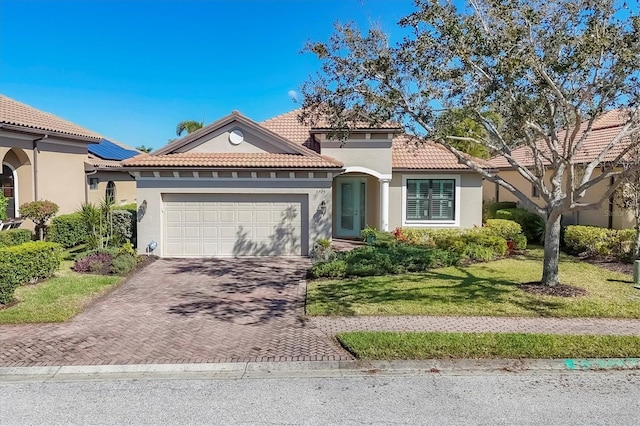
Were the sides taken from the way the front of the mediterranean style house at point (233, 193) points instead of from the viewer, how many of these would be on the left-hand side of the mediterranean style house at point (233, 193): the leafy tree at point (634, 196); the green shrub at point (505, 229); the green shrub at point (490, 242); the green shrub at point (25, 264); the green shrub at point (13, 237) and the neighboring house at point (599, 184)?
4

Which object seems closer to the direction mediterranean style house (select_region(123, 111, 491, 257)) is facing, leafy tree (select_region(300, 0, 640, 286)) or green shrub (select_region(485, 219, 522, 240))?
the leafy tree

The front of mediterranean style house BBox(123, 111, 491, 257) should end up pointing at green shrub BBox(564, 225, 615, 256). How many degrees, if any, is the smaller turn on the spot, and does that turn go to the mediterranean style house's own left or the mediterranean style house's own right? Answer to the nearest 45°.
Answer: approximately 90° to the mediterranean style house's own left

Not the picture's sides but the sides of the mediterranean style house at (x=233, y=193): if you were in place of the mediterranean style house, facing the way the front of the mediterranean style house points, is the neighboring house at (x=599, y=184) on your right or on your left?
on your left

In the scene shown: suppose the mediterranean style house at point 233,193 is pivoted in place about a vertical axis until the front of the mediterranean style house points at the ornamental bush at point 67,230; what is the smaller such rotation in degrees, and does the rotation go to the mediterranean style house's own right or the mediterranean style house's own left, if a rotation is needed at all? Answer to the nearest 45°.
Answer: approximately 90° to the mediterranean style house's own right

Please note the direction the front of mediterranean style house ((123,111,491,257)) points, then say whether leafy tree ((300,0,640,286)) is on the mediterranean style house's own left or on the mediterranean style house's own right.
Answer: on the mediterranean style house's own left

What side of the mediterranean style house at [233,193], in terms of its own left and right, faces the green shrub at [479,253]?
left

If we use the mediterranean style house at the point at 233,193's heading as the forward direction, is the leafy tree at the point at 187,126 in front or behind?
behind

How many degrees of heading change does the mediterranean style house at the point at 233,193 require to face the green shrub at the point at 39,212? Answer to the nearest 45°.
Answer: approximately 90° to its right

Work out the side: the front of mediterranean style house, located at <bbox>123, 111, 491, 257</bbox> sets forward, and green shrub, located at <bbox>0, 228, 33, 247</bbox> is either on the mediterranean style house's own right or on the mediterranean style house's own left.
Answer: on the mediterranean style house's own right

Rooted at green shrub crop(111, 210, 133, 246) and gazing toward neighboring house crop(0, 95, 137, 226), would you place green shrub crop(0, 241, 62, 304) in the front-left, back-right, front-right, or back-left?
back-left

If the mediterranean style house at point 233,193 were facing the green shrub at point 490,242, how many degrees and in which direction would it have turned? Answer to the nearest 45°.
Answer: approximately 90° to its left

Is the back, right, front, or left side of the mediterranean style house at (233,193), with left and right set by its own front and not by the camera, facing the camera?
front
